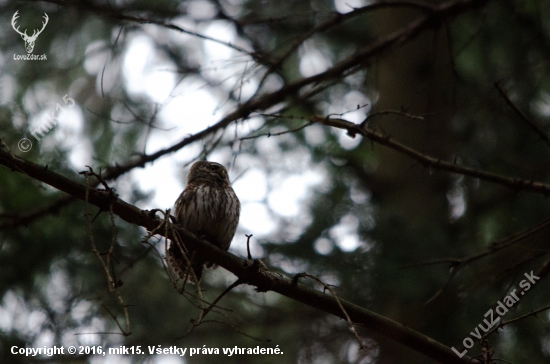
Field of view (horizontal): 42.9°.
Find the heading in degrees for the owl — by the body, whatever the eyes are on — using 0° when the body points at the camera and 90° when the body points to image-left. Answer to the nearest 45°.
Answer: approximately 315°
